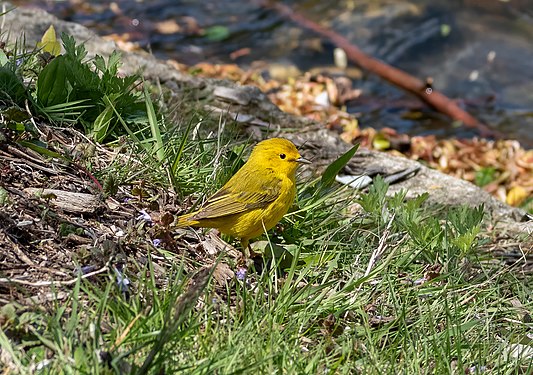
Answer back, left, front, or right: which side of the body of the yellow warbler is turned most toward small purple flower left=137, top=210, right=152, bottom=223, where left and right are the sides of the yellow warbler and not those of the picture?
back

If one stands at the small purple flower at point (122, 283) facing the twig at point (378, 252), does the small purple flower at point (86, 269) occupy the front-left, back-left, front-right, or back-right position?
back-left

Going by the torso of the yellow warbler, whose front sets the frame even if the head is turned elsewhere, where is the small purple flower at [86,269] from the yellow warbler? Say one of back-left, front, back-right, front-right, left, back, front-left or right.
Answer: back-right

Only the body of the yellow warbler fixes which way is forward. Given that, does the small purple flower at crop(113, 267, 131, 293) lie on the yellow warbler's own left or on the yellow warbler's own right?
on the yellow warbler's own right

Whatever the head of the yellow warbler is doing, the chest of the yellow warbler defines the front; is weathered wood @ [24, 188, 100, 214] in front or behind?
behind

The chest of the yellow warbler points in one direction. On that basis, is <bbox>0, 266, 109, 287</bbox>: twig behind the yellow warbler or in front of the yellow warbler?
behind

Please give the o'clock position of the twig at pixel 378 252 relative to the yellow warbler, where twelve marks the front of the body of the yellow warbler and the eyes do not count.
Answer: The twig is roughly at 1 o'clock from the yellow warbler.

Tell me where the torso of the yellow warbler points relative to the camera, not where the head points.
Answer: to the viewer's right

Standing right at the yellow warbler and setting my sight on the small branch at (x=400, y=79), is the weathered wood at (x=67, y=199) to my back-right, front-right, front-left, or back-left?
back-left
